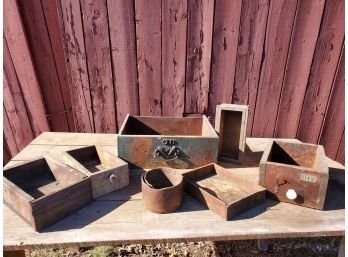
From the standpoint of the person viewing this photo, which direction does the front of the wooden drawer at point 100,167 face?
facing the viewer and to the right of the viewer

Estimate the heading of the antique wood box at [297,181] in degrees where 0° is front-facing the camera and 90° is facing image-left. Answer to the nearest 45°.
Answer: approximately 0°

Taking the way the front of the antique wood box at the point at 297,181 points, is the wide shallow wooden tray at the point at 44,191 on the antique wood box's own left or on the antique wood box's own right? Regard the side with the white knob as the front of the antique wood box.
on the antique wood box's own right

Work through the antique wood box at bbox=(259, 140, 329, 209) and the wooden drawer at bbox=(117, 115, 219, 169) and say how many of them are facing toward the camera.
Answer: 2

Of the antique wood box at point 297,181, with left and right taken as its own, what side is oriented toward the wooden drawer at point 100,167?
right

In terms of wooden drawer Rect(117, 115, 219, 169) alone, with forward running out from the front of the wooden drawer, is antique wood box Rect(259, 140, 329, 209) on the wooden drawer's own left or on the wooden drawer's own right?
on the wooden drawer's own left

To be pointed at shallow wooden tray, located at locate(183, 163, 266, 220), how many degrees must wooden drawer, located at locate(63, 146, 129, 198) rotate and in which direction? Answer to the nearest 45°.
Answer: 0° — it already faces it

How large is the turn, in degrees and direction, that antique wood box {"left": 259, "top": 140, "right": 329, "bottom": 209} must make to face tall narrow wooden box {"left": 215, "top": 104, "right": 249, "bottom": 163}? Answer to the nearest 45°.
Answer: approximately 135° to its right

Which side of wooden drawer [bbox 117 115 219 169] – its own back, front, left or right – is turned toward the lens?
front
